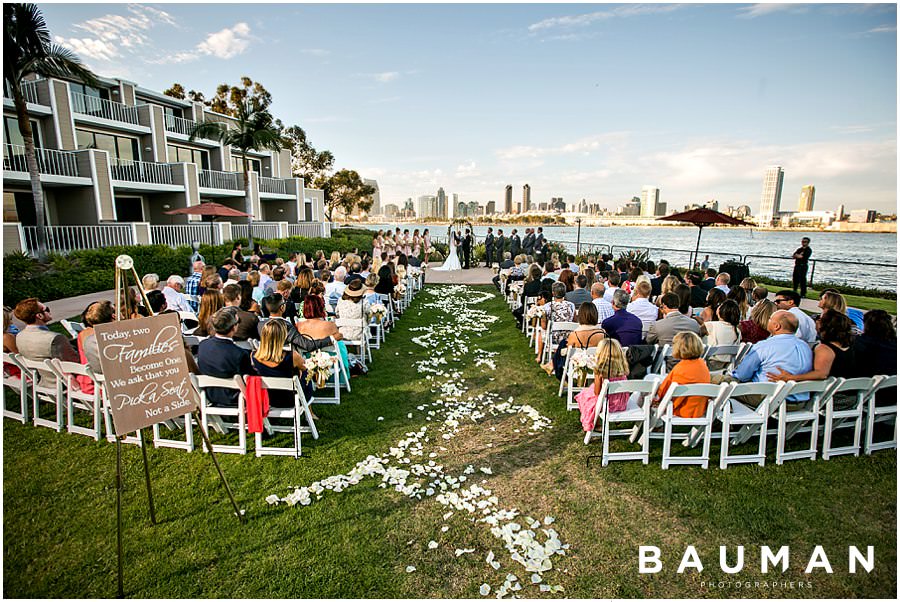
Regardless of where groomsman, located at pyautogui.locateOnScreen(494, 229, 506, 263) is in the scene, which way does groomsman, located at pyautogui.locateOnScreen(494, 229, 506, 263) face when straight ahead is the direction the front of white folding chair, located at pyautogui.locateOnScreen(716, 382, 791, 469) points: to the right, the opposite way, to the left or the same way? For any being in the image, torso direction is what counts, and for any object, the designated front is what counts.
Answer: to the left

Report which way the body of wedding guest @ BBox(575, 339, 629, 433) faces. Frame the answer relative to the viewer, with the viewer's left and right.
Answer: facing away from the viewer

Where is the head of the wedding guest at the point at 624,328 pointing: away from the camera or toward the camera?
away from the camera

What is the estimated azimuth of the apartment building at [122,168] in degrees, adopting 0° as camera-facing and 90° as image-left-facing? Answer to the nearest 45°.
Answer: approximately 315°

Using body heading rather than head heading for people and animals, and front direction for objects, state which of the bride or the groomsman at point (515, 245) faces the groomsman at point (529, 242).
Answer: the bride

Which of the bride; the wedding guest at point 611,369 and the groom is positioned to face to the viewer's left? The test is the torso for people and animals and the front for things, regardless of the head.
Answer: the groom

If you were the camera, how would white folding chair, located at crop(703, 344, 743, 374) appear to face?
facing away from the viewer and to the left of the viewer

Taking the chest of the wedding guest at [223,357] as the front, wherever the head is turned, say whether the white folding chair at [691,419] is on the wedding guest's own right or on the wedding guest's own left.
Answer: on the wedding guest's own right

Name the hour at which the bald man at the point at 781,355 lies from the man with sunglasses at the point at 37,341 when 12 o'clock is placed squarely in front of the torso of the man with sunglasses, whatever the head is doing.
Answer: The bald man is roughly at 3 o'clock from the man with sunglasses.

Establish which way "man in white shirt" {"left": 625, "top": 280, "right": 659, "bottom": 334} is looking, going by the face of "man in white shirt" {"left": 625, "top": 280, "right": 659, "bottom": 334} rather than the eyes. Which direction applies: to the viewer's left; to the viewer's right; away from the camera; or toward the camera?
away from the camera

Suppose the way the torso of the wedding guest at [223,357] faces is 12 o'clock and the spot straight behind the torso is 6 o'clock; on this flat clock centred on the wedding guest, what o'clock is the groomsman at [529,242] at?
The groomsman is roughly at 12 o'clock from the wedding guest.

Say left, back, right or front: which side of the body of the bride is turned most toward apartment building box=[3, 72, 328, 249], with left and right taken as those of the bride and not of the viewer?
back

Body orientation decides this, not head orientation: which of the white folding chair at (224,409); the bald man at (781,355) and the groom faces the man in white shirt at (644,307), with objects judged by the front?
the bald man

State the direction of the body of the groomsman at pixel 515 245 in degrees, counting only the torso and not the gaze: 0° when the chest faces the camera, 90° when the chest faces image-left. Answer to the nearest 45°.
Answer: approximately 45°

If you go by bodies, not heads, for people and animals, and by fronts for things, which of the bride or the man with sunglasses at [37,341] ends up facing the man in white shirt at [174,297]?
the man with sunglasses

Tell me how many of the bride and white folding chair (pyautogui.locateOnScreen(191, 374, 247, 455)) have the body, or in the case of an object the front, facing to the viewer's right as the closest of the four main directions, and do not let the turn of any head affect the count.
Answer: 1
